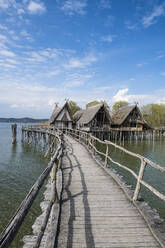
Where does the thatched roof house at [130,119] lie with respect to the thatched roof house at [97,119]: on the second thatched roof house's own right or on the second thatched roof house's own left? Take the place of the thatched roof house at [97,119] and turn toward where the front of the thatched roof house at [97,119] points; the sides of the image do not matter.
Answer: on the second thatched roof house's own left

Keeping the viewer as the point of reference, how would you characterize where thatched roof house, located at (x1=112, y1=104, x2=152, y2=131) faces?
facing the viewer and to the right of the viewer

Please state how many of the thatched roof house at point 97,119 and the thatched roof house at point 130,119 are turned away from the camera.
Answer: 0

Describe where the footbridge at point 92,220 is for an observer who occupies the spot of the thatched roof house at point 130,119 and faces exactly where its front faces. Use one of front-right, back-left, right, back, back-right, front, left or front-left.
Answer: front-right

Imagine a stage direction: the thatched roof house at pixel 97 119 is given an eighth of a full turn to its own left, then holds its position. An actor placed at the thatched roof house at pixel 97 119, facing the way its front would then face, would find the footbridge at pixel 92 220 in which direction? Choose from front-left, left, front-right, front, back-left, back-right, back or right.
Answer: right

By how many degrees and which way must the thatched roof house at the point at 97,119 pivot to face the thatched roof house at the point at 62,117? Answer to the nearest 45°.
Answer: approximately 135° to its right

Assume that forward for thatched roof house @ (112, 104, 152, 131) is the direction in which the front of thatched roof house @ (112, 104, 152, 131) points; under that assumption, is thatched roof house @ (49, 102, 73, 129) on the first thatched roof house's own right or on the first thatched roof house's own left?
on the first thatched roof house's own right

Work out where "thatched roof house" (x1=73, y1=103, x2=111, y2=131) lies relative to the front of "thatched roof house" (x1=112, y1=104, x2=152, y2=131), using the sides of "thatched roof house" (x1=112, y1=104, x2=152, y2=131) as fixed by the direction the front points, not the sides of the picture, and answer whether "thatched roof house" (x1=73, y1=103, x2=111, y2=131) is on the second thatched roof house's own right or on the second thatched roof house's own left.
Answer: on the second thatched roof house's own right

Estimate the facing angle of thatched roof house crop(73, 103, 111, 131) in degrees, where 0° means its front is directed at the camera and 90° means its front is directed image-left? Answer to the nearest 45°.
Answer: approximately 315°
